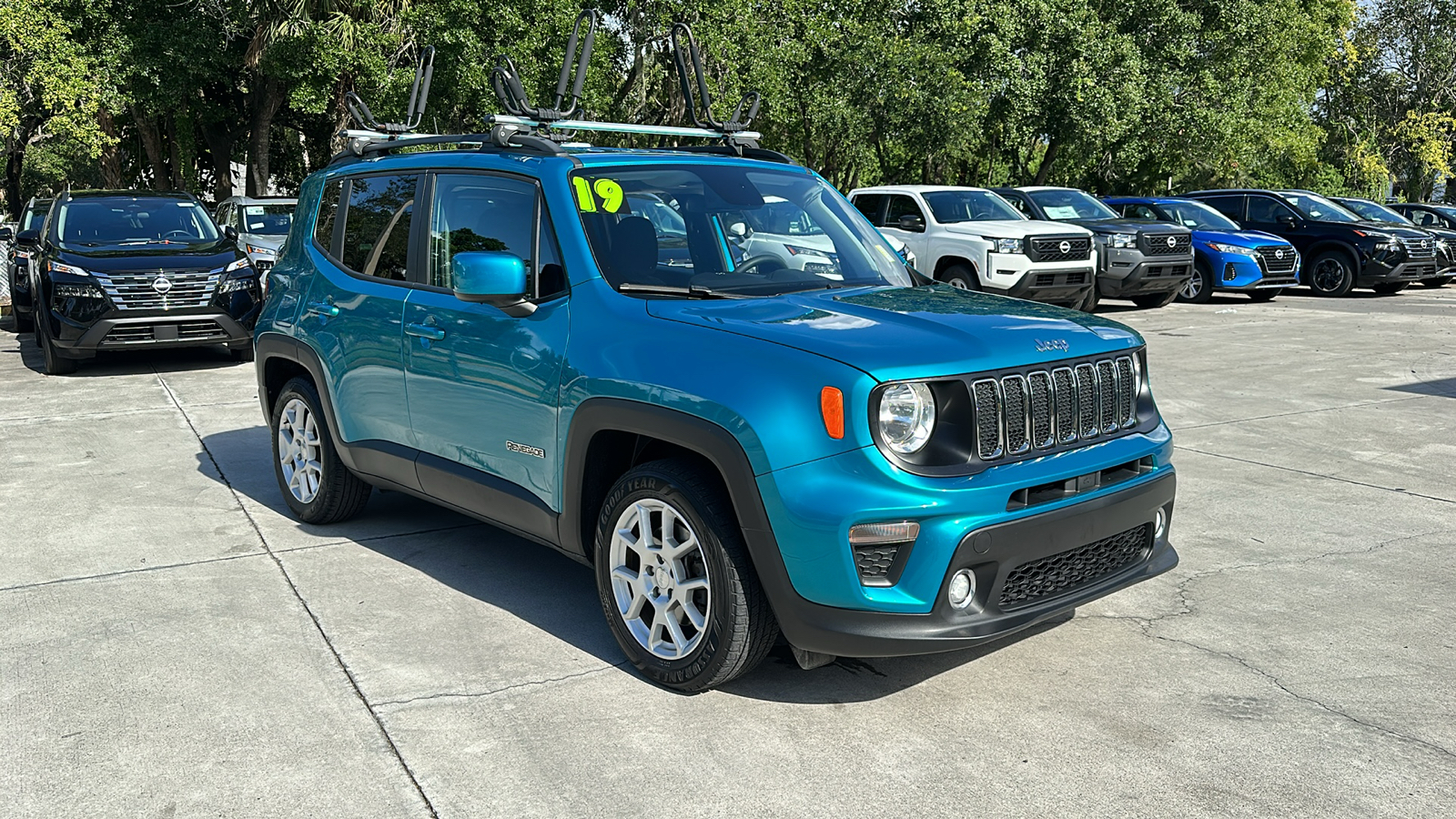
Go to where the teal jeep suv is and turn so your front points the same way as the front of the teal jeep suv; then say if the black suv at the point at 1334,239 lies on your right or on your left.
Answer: on your left

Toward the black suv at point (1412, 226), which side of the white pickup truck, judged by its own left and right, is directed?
left

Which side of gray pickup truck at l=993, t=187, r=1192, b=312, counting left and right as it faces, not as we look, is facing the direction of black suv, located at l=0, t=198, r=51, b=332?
right

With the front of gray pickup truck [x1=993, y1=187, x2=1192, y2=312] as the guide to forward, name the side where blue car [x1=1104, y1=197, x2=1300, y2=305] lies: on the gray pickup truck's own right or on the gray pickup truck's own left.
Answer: on the gray pickup truck's own left

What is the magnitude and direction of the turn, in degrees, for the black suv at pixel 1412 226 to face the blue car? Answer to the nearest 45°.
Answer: approximately 90° to its right

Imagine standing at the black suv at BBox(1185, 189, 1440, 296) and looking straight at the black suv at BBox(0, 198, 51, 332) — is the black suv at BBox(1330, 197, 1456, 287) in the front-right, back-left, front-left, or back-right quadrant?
back-right

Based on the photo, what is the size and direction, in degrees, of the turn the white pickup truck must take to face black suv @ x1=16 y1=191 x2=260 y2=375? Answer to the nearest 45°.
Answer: approximately 90° to its right

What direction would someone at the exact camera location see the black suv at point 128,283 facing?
facing the viewer

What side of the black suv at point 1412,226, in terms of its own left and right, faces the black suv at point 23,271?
right

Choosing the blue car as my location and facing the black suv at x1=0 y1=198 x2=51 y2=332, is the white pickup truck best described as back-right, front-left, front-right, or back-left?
front-left

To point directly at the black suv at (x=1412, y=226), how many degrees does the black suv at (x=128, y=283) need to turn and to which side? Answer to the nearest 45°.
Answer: approximately 90° to its left

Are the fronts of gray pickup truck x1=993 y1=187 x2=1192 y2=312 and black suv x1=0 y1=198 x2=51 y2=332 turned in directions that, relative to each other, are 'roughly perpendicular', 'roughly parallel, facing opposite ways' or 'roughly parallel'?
roughly parallel

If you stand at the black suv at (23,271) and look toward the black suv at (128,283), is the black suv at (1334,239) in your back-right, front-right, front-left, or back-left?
front-left

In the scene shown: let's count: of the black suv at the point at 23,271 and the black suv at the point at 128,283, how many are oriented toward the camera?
2

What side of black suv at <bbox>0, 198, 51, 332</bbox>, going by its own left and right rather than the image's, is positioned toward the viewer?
front

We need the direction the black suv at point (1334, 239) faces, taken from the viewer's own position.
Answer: facing the viewer and to the right of the viewer

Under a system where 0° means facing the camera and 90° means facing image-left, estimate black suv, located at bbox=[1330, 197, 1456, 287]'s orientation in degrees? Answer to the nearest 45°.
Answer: approximately 315°
